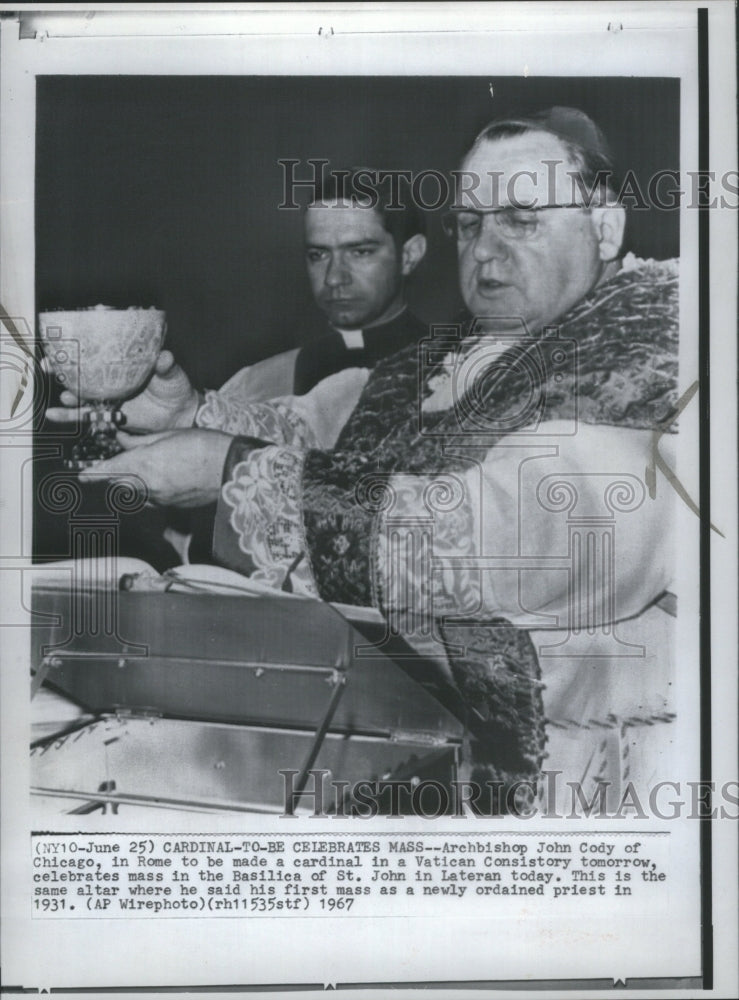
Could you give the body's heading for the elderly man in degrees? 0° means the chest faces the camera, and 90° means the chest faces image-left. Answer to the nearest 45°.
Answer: approximately 45°
